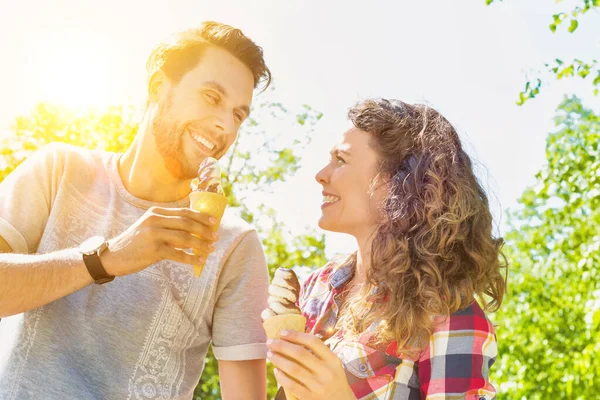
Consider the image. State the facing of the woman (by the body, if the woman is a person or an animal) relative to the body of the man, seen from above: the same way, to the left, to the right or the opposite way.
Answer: to the right

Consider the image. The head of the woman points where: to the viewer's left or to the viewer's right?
to the viewer's left

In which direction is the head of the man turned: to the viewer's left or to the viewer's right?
to the viewer's right

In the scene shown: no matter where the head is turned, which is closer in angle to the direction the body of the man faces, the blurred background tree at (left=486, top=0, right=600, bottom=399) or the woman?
the woman

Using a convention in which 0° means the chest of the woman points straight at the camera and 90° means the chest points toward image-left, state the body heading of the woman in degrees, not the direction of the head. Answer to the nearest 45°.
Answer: approximately 45°

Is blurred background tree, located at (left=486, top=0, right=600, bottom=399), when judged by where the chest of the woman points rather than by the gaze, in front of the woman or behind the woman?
behind

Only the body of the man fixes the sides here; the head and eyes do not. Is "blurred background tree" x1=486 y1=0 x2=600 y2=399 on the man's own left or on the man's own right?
on the man's own left

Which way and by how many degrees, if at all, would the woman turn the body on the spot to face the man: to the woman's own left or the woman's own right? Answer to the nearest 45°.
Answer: approximately 45° to the woman's own right
